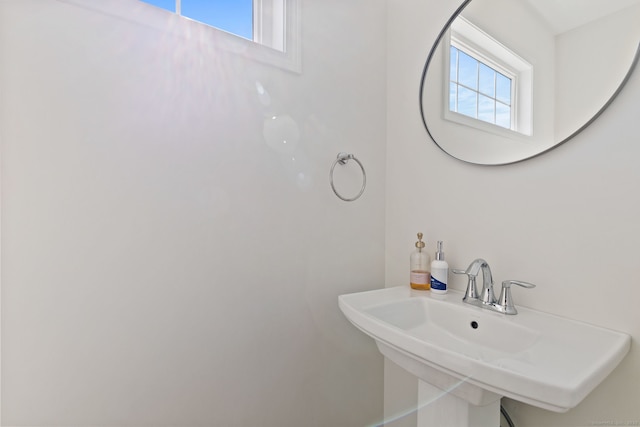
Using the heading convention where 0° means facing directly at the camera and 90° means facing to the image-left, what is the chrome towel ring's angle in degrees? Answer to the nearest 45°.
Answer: approximately 315°

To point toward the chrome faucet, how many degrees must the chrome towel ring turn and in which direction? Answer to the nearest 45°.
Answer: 0° — it already faces it

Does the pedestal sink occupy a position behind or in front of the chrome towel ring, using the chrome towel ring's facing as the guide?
in front
